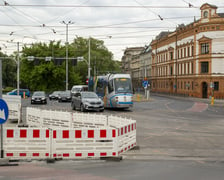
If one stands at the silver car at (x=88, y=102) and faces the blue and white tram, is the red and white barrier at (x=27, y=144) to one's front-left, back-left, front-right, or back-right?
back-right

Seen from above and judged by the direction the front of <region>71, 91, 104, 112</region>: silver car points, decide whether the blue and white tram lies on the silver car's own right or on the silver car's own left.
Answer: on the silver car's own left

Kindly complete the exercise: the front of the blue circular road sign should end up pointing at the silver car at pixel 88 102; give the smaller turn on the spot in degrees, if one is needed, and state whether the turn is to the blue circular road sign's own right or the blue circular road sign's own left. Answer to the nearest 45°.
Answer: approximately 180°

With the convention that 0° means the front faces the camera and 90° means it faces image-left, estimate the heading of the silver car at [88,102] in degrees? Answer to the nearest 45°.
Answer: approximately 315°

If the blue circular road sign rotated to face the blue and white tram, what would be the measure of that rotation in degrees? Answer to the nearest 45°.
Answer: approximately 135° to its left

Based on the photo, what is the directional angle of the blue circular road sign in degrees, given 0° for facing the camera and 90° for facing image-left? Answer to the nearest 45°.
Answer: approximately 0°

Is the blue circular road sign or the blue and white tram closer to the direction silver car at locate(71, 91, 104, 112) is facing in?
the blue circular road sign

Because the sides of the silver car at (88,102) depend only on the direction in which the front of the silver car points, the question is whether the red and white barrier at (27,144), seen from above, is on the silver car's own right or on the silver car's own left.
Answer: on the silver car's own right

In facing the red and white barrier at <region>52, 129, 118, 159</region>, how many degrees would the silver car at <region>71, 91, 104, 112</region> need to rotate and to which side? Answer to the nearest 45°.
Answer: approximately 45° to its right
